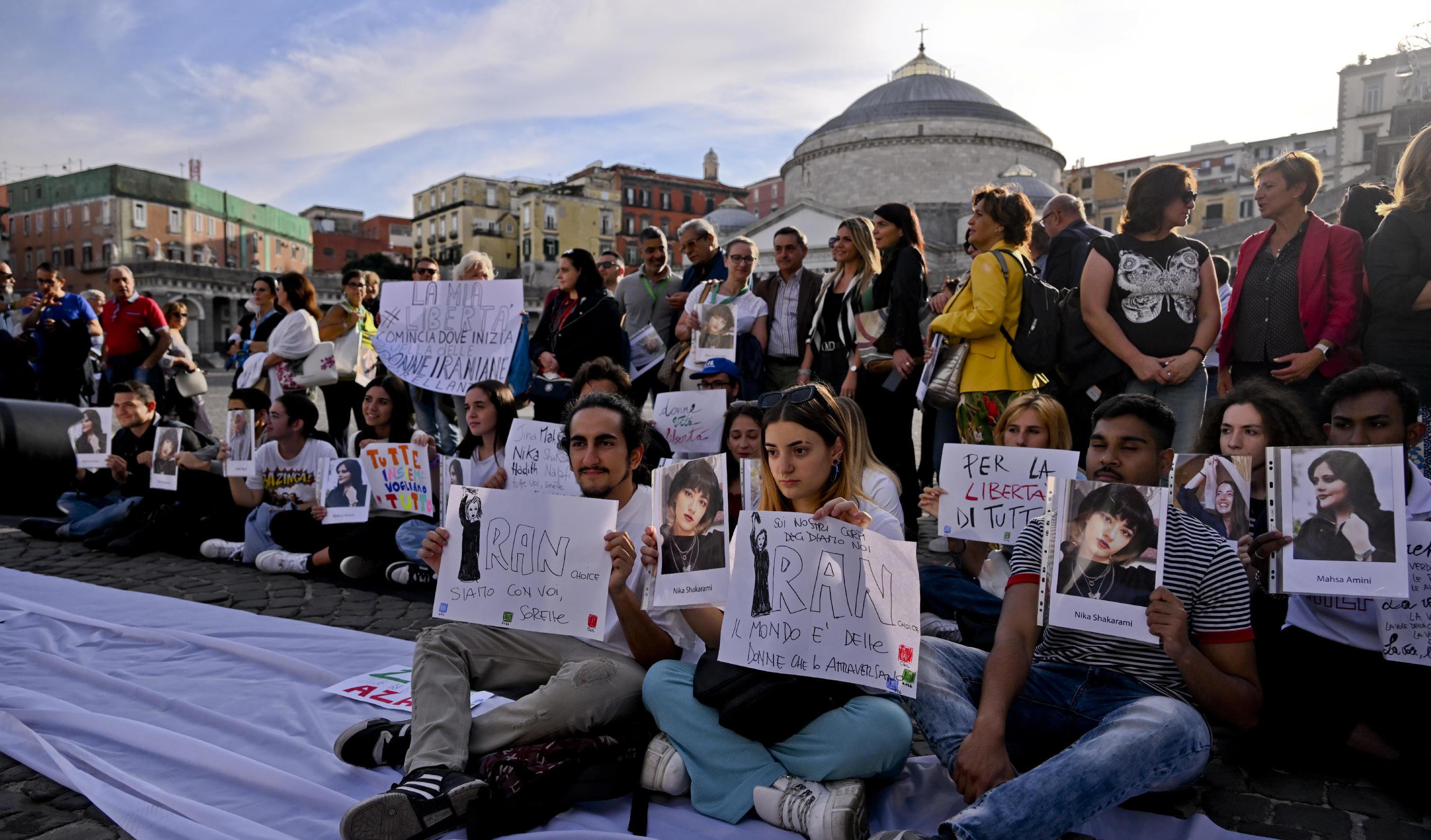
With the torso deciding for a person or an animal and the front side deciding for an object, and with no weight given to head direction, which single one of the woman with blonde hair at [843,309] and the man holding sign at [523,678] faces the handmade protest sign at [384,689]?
the woman with blonde hair

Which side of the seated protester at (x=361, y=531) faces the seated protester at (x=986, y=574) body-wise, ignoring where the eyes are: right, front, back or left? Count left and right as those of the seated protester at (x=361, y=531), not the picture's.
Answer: left

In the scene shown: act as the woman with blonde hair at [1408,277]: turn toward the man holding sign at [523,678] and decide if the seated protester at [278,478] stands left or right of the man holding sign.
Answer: right

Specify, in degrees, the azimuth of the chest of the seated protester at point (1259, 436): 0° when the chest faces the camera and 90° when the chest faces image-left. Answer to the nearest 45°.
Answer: approximately 45°

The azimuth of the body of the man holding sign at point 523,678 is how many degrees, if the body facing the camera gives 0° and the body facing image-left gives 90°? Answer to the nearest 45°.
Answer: approximately 45°

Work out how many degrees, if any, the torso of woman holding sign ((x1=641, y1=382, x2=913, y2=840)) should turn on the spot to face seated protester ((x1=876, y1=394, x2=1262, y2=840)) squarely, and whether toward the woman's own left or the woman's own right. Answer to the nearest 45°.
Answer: approximately 135° to the woman's own left

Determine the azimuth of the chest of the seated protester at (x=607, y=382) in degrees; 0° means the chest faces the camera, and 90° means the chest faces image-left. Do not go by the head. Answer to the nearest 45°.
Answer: approximately 0°

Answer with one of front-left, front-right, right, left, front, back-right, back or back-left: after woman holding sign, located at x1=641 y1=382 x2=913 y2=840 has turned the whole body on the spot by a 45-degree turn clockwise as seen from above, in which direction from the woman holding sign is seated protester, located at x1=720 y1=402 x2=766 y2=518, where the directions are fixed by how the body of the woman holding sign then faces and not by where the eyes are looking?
right

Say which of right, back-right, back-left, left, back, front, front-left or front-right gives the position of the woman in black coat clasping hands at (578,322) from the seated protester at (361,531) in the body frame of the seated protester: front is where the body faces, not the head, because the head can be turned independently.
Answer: back-left

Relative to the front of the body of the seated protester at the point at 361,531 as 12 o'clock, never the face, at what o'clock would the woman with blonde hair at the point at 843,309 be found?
The woman with blonde hair is roughly at 8 o'clock from the seated protester.

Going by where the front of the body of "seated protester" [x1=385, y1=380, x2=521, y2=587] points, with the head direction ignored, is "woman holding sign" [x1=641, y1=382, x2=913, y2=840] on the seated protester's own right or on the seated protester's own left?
on the seated protester's own left

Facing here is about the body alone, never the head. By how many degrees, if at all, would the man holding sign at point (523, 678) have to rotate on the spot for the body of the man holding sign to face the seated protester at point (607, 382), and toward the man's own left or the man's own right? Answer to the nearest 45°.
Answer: approximately 135° to the man's own right
